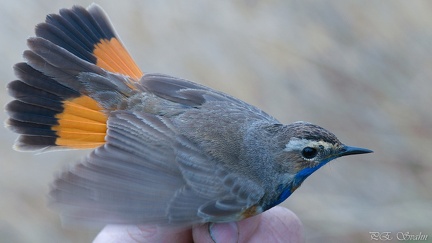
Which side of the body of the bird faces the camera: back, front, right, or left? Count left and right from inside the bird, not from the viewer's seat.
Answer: right
